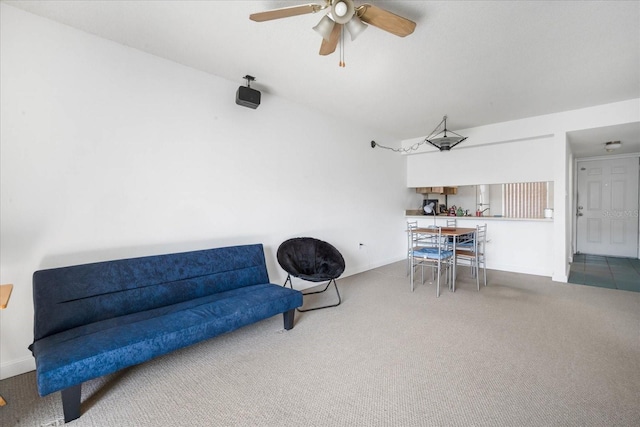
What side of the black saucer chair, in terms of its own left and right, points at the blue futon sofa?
right

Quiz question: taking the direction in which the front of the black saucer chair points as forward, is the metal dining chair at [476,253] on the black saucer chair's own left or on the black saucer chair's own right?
on the black saucer chair's own left

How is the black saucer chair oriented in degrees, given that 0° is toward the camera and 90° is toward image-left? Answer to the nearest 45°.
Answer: approximately 315°

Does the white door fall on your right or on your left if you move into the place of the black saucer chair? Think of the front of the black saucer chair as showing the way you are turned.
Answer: on your left
